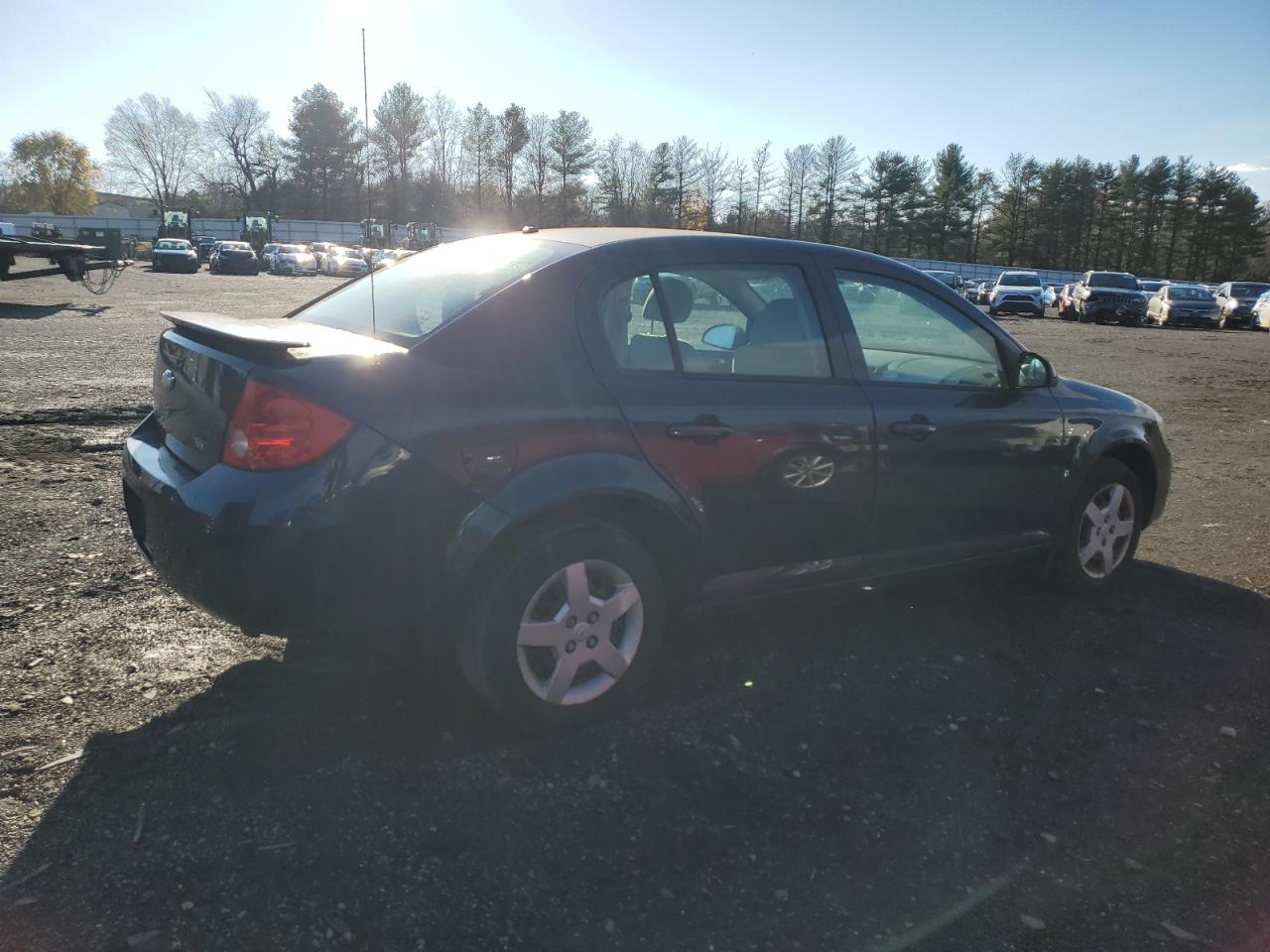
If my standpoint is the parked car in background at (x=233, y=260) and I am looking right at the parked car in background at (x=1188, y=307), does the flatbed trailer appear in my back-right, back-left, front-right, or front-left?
front-right

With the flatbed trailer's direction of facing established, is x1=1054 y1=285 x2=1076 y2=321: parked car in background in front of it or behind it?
in front

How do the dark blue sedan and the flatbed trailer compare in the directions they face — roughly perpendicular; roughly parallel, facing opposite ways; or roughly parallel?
roughly parallel

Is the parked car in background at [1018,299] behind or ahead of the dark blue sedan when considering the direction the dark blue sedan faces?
ahead

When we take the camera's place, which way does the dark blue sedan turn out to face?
facing away from the viewer and to the right of the viewer

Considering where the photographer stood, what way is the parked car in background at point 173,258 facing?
facing the viewer

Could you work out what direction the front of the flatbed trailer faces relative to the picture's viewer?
facing to the right of the viewer

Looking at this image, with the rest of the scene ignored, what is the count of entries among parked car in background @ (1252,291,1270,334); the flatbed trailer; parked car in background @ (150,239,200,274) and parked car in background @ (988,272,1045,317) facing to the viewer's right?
1

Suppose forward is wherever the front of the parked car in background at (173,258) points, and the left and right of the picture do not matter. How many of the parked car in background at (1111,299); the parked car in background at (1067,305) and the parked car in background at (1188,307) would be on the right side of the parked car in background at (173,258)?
0

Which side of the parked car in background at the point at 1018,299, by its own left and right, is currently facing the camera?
front

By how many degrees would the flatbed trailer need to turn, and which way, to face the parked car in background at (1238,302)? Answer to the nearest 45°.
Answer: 0° — it already faces it

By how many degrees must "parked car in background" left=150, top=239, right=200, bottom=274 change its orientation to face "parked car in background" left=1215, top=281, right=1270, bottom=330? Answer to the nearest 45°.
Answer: approximately 45° to its left

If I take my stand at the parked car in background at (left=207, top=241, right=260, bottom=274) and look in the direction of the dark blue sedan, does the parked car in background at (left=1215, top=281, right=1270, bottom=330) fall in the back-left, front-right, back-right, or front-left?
front-left

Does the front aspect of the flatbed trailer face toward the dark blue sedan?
no

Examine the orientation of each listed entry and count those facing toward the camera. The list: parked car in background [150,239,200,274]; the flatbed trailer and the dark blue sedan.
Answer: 1

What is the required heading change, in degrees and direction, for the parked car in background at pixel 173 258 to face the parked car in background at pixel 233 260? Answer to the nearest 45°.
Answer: approximately 90° to its left

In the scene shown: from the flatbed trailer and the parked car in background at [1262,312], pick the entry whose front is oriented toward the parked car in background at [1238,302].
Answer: the flatbed trailer

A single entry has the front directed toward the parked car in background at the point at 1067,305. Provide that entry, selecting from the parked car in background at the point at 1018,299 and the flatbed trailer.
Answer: the flatbed trailer
